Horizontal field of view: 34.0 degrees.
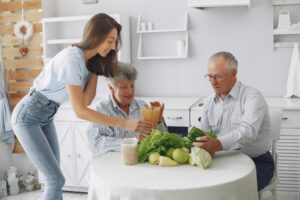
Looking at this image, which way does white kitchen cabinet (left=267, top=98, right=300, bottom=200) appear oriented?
toward the camera

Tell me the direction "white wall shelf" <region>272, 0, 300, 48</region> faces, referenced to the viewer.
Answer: facing the viewer

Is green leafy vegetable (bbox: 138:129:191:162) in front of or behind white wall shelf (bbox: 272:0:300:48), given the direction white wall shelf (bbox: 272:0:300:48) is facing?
in front

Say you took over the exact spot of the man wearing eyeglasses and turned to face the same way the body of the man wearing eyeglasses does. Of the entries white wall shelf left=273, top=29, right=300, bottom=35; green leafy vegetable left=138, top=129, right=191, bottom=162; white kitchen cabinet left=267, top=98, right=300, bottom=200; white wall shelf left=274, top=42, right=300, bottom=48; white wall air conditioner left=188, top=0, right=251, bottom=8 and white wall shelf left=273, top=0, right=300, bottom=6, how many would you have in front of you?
1

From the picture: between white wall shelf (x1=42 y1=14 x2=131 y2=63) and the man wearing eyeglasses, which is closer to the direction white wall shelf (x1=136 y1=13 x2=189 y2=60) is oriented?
the man wearing eyeglasses

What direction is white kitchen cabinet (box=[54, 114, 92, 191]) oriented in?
toward the camera

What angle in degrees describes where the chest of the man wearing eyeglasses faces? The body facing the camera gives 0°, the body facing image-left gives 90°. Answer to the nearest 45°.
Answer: approximately 45°

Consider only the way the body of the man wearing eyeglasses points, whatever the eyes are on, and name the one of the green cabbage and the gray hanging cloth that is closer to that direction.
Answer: the green cabbage

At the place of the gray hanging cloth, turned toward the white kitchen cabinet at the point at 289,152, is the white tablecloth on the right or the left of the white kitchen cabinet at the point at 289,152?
right

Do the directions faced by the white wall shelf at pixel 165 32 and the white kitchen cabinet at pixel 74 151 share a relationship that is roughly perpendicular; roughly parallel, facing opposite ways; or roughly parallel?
roughly parallel

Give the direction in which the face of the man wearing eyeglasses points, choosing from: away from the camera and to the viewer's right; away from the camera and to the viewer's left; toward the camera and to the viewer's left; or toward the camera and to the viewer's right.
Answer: toward the camera and to the viewer's left

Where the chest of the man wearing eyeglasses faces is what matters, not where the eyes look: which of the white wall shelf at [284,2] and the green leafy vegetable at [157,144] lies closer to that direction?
the green leafy vegetable

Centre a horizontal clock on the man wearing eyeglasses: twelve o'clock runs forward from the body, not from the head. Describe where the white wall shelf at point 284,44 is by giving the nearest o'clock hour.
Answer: The white wall shelf is roughly at 5 o'clock from the man wearing eyeglasses.
